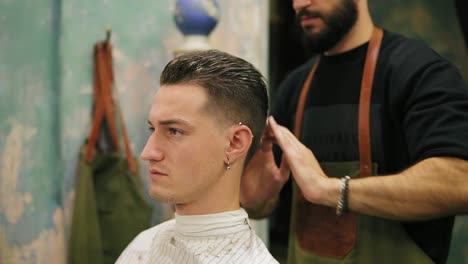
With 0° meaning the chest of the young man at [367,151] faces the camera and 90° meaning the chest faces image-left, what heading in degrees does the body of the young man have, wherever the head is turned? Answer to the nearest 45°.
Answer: approximately 45°

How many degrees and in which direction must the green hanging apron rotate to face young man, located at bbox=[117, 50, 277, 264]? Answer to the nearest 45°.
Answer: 0° — it already faces them

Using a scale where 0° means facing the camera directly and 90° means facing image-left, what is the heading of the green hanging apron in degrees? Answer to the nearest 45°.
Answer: approximately 0°

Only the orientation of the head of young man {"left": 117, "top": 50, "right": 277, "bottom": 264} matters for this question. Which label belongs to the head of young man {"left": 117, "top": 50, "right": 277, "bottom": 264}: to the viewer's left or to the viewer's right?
to the viewer's left

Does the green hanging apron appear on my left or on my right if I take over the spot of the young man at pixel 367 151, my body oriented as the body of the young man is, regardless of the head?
on my right
